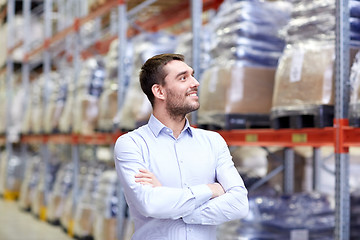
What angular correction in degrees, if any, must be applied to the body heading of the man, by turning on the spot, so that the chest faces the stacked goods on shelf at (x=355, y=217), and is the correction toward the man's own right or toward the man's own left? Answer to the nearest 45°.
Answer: approximately 90° to the man's own left

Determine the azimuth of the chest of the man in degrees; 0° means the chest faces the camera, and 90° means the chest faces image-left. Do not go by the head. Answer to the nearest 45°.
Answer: approximately 315°

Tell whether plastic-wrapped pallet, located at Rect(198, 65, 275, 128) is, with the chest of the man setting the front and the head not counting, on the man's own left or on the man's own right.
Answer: on the man's own left

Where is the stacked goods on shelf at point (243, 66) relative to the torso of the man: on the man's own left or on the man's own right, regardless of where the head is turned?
on the man's own left

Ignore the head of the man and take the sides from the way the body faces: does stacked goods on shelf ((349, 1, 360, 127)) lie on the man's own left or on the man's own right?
on the man's own left

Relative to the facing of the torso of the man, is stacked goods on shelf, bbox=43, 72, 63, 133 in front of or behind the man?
behind

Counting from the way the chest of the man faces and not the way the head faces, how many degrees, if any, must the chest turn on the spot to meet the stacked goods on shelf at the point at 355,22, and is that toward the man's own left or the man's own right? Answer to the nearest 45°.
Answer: approximately 90° to the man's own left

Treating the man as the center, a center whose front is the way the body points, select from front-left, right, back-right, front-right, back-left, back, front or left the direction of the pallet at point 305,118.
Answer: left

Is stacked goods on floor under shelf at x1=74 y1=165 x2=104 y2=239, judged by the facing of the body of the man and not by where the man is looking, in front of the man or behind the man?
behind
